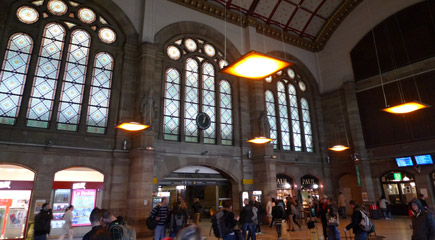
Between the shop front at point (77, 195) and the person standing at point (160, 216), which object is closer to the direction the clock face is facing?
the person standing

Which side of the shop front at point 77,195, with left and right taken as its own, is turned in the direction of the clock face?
left

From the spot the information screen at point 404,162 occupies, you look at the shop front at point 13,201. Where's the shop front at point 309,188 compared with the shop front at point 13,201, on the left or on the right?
right

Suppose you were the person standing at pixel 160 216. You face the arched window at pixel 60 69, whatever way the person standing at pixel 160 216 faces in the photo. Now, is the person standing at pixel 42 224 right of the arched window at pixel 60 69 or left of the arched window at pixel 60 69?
left

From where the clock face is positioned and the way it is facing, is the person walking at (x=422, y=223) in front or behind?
in front
